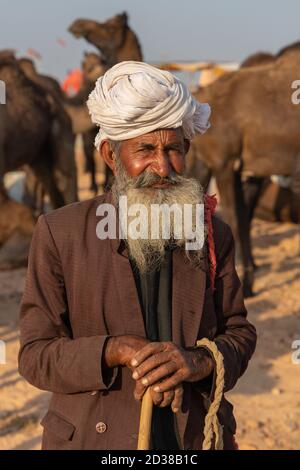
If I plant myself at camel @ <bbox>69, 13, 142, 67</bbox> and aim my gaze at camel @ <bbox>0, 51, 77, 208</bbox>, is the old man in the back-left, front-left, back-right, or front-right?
front-left

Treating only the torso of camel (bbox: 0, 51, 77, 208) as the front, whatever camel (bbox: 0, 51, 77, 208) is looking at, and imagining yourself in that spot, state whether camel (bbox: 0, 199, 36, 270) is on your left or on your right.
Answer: on your left

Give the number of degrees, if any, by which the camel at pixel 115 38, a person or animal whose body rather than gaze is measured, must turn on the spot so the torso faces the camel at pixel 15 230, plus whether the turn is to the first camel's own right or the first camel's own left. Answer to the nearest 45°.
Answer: approximately 90° to the first camel's own left

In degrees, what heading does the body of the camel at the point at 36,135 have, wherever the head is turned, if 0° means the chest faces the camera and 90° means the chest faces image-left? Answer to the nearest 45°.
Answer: approximately 90°

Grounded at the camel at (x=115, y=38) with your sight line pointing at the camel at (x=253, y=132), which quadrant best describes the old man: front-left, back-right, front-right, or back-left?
front-right

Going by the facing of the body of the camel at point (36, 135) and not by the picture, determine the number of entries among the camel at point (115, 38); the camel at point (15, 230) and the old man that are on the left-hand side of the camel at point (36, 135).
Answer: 2

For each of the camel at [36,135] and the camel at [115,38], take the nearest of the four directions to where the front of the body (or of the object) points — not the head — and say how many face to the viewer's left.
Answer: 2

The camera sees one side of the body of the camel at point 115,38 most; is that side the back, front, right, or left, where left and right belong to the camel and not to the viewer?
left

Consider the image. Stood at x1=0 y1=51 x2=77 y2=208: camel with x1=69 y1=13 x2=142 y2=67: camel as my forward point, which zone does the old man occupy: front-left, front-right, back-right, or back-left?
back-right

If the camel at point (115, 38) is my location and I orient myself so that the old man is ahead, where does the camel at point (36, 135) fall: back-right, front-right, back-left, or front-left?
front-right
